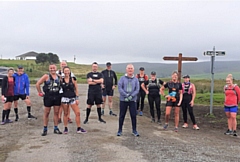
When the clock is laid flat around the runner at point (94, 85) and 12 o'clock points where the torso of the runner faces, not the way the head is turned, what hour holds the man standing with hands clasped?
The man standing with hands clasped is roughly at 11 o'clock from the runner.

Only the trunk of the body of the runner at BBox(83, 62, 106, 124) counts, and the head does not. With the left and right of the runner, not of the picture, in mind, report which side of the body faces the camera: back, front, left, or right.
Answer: front

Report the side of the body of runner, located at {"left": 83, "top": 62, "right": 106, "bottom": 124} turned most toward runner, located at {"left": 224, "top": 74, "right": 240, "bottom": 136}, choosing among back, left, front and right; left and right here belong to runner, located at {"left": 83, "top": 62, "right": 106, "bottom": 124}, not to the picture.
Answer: left

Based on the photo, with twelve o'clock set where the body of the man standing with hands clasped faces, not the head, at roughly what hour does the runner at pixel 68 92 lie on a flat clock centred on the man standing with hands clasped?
The runner is roughly at 3 o'clock from the man standing with hands clasped.

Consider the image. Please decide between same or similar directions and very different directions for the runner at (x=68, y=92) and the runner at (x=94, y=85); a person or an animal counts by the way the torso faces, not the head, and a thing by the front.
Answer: same or similar directions

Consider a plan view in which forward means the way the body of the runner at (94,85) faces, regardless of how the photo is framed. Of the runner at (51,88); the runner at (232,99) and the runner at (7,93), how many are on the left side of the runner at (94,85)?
1

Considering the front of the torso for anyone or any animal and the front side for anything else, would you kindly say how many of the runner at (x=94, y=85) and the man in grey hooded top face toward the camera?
2

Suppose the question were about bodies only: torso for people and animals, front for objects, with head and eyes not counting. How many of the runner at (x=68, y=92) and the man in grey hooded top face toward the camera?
2

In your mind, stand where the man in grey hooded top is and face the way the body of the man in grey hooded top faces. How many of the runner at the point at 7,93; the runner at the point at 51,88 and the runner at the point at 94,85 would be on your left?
0

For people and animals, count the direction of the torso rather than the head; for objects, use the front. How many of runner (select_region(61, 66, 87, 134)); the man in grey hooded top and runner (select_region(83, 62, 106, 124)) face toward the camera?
3

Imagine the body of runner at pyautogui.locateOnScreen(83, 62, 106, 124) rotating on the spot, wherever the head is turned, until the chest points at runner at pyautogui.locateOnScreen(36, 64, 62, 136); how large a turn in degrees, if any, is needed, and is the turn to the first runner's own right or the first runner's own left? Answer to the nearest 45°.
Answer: approximately 45° to the first runner's own right

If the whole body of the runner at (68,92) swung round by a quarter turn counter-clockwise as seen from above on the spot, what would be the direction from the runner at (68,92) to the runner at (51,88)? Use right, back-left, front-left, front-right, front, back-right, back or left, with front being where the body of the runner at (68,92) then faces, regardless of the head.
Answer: back

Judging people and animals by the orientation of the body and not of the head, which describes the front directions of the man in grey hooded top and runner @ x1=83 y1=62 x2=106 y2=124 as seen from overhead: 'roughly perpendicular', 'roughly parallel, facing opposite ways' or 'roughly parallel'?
roughly parallel

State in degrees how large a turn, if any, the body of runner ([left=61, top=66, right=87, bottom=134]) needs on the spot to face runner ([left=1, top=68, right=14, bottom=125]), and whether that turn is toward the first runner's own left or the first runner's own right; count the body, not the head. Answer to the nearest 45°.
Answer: approximately 135° to the first runner's own right

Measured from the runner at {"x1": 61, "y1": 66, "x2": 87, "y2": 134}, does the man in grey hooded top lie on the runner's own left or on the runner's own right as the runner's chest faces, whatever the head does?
on the runner's own left

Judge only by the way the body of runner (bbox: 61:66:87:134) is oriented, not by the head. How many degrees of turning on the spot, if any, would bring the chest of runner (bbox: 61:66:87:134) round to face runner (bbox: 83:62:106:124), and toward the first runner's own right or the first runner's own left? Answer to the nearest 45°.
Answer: approximately 135° to the first runner's own left

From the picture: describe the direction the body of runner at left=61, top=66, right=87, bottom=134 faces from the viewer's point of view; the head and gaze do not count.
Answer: toward the camera

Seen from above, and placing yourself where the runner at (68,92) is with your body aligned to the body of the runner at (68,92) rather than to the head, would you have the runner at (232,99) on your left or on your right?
on your left
